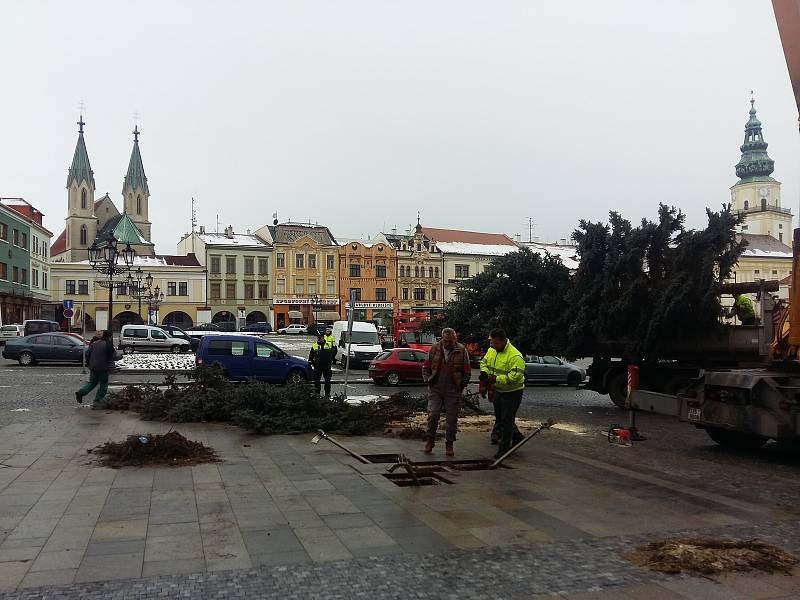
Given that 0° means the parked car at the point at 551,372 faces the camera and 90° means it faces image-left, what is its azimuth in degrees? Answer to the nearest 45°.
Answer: approximately 270°

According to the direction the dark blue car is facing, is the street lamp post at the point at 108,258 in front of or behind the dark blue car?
behind

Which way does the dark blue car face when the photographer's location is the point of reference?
facing to the right of the viewer

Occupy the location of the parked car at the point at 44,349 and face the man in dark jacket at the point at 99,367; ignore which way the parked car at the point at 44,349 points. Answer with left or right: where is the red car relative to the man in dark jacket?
left

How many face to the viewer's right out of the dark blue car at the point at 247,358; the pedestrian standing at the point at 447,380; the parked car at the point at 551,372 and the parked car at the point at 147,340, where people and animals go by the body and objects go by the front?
3

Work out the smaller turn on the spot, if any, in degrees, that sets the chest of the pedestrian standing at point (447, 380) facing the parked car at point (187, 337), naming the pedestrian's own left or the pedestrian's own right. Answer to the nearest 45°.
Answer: approximately 135° to the pedestrian's own right

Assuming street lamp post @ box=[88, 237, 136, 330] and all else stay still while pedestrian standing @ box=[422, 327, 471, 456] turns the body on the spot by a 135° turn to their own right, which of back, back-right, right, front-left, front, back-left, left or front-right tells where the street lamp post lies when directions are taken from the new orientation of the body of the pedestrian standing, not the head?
front

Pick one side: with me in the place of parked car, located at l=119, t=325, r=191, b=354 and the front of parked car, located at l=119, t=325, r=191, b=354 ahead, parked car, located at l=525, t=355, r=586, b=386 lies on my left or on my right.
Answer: on my right

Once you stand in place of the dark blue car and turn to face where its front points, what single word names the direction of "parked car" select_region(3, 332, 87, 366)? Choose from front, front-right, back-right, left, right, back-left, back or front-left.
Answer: back-left
